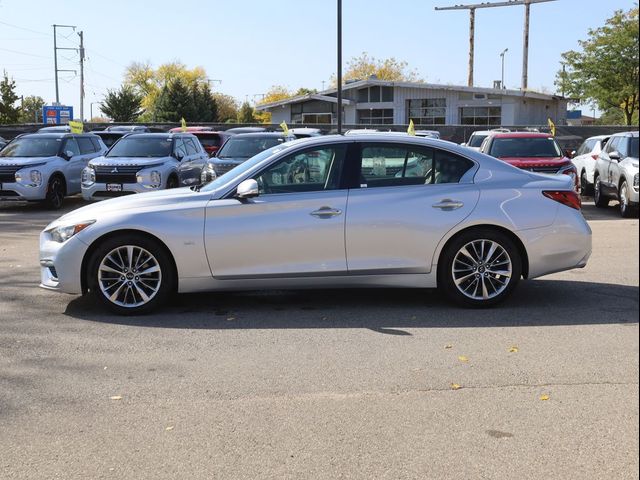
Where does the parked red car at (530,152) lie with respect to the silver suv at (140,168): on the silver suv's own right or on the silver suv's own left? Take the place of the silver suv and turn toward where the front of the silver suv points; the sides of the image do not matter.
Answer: on the silver suv's own left

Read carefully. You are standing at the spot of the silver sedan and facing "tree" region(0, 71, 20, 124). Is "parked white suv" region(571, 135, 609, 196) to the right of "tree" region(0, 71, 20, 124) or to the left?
right

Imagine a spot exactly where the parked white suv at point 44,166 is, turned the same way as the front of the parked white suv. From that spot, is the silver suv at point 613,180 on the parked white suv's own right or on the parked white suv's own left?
on the parked white suv's own left

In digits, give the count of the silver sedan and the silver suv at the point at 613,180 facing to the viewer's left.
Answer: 1

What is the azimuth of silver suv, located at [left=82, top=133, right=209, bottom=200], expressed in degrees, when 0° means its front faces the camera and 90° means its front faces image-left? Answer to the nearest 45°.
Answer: approximately 45°

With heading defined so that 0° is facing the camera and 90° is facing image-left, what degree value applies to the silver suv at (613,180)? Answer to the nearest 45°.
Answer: approximately 315°

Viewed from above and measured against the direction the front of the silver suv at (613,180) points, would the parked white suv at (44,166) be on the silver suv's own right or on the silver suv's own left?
on the silver suv's own right

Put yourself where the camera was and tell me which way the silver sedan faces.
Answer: facing to the left of the viewer

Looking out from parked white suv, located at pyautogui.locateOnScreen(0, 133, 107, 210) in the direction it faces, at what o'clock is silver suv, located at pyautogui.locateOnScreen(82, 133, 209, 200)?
The silver suv is roughly at 9 o'clock from the parked white suv.

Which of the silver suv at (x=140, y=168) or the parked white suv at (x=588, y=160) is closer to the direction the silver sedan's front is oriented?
the silver suv

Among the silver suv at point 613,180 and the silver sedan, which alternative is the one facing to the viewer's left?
the silver sedan
